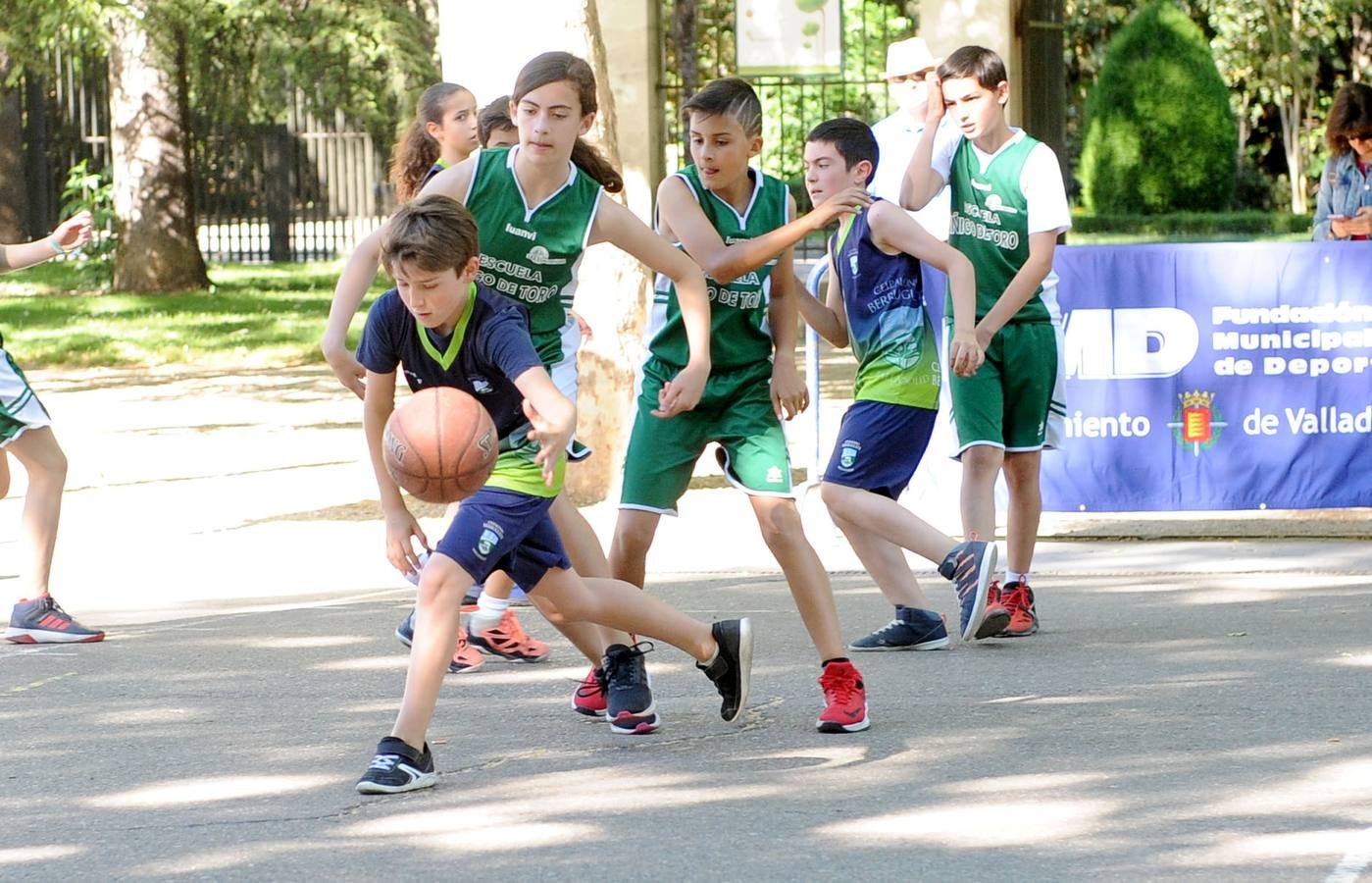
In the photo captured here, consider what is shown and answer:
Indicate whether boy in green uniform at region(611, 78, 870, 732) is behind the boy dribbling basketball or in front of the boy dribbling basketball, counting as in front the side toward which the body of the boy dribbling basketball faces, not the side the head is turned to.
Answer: behind

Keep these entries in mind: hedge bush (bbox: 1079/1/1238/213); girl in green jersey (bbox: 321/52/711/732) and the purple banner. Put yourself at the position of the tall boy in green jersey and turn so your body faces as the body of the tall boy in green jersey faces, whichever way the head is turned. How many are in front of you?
1

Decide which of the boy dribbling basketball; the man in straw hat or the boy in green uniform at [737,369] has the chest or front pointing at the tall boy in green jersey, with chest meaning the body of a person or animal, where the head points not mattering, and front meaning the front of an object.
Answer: the man in straw hat

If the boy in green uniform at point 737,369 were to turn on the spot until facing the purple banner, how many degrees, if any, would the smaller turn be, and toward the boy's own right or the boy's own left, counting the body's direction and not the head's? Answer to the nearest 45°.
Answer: approximately 135° to the boy's own left

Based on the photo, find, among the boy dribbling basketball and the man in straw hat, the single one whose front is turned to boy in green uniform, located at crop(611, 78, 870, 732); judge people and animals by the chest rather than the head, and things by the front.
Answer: the man in straw hat

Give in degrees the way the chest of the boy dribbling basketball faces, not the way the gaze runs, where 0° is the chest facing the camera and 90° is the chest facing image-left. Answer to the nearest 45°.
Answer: approximately 45°

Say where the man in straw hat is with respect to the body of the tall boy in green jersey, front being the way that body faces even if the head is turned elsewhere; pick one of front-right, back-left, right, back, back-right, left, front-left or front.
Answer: back-right

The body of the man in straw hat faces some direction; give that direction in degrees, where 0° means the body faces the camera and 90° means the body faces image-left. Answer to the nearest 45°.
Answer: approximately 0°

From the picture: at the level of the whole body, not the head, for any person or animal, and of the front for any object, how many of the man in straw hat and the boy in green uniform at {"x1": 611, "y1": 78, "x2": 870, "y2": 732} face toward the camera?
2

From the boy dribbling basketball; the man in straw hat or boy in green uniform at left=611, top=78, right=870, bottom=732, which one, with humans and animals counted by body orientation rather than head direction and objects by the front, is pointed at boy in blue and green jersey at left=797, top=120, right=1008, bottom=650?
the man in straw hat

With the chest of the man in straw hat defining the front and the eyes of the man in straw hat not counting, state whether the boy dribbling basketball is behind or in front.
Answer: in front

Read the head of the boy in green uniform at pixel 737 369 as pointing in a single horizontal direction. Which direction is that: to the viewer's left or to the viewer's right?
to the viewer's left

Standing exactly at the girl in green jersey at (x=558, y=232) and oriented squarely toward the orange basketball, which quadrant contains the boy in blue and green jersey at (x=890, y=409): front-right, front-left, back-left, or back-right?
back-left

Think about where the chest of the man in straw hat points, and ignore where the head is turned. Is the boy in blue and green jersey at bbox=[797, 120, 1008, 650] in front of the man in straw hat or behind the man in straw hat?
in front
